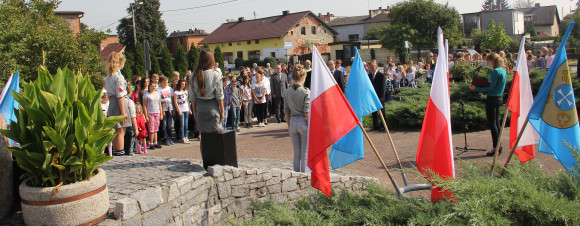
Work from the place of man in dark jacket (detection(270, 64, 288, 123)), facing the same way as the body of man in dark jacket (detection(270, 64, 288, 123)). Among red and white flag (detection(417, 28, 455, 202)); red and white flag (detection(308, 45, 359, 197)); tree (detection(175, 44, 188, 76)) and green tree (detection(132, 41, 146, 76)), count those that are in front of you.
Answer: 2

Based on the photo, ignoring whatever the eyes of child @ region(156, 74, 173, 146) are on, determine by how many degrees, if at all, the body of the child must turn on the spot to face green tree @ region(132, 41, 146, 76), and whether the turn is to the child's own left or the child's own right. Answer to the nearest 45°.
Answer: approximately 135° to the child's own left

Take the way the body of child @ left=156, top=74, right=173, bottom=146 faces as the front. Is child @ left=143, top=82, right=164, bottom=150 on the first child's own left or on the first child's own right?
on the first child's own right

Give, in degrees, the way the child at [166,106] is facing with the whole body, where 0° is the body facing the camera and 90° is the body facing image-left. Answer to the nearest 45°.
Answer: approximately 315°

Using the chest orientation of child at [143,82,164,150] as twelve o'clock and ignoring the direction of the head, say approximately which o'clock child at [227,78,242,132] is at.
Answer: child at [227,78,242,132] is roughly at 9 o'clock from child at [143,82,164,150].

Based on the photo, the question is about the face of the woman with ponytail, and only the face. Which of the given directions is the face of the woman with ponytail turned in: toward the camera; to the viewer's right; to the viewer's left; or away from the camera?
away from the camera

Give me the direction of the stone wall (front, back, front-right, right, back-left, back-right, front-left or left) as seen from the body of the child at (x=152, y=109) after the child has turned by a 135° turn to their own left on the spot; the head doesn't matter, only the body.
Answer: back

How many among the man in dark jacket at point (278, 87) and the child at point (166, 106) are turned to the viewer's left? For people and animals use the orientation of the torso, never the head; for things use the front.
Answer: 0

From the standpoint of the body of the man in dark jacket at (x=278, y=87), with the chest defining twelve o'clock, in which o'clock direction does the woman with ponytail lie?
The woman with ponytail is roughly at 12 o'clock from the man in dark jacket.

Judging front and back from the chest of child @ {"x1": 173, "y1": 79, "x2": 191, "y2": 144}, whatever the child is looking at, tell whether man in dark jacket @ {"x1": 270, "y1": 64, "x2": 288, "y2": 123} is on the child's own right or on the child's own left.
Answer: on the child's own left

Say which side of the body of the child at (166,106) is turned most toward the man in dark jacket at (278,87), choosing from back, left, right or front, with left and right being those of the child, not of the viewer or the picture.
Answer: left

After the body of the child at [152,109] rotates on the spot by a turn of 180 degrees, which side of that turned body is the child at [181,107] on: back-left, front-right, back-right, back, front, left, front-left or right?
right
